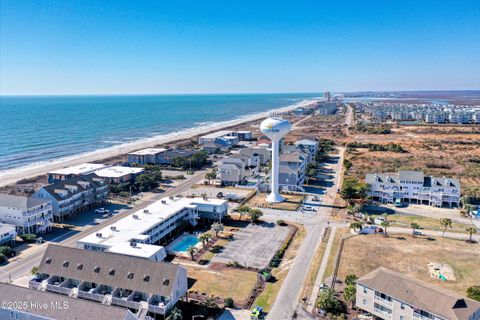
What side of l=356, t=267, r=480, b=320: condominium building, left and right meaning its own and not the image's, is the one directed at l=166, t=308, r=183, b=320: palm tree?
front

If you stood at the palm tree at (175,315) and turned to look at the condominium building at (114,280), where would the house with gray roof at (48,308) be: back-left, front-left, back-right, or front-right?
front-left

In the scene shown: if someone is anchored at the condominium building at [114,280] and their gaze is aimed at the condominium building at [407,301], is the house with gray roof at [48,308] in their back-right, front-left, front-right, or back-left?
back-right

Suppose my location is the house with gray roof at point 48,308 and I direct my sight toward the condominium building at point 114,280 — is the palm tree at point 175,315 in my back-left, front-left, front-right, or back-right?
front-right

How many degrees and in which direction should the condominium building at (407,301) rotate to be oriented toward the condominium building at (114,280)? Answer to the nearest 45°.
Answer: approximately 45° to its right

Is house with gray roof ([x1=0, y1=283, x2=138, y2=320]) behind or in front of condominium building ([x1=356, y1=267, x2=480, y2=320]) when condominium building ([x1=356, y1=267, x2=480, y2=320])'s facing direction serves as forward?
in front

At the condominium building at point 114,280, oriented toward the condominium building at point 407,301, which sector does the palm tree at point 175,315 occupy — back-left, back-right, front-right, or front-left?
front-right
